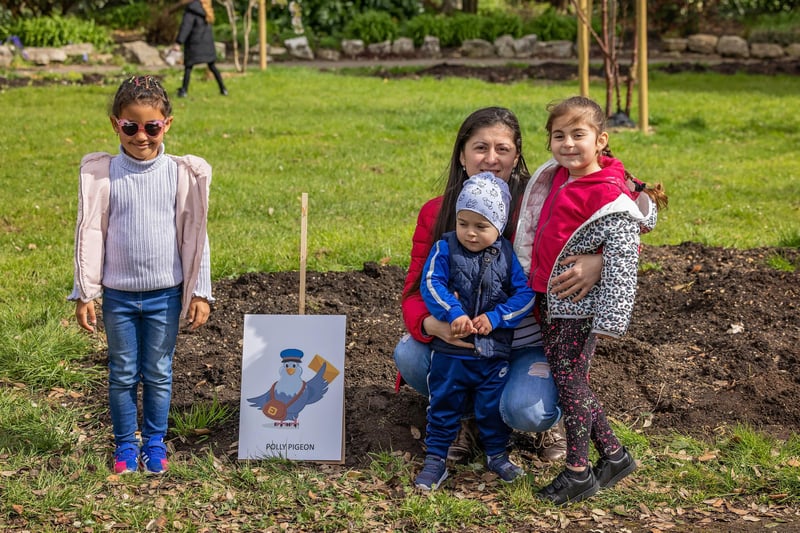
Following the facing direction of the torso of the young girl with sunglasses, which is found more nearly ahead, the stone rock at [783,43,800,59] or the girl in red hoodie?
the girl in red hoodie

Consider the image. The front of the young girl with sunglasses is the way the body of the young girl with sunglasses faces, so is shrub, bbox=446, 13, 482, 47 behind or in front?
behind

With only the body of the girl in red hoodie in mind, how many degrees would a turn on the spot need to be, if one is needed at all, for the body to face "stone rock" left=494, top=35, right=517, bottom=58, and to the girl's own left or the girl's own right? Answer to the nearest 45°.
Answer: approximately 135° to the girl's own right

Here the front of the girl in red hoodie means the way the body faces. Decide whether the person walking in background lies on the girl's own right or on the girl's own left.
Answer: on the girl's own right

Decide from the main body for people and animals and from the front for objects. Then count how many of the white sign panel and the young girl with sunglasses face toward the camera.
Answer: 2

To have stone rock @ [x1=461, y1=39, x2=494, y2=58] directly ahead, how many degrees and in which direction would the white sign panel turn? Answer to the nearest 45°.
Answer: approximately 180°

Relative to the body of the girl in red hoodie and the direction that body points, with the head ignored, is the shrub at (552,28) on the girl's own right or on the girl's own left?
on the girl's own right

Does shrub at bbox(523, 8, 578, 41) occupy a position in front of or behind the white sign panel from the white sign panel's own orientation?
behind

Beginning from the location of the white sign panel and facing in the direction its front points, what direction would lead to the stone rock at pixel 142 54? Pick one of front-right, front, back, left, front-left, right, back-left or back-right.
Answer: back

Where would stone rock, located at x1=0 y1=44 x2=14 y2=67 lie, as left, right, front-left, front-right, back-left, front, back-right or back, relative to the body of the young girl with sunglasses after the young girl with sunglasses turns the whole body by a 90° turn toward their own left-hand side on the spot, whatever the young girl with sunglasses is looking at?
left

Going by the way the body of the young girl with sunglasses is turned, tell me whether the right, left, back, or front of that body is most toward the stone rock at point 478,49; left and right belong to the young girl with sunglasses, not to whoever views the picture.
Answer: back

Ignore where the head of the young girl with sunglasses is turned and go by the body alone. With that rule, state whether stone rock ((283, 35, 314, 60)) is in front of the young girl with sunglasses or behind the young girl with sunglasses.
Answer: behind

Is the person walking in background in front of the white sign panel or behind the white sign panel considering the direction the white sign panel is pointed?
behind

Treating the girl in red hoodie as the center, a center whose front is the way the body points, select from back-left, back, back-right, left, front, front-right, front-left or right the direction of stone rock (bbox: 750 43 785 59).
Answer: back-right
